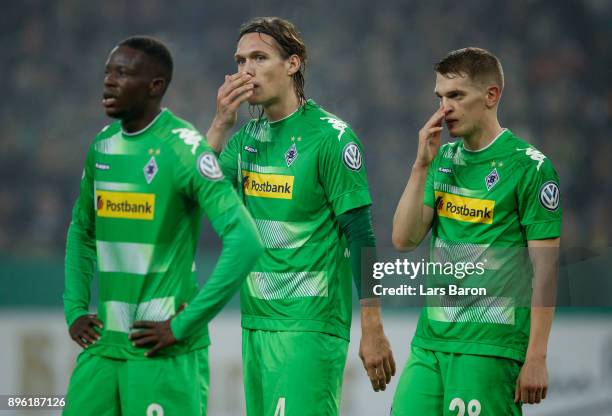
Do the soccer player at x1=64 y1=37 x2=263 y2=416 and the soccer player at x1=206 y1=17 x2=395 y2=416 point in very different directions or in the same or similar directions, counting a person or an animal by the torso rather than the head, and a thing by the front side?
same or similar directions

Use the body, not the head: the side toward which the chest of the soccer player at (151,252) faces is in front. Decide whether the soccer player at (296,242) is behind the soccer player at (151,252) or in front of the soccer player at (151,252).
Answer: behind

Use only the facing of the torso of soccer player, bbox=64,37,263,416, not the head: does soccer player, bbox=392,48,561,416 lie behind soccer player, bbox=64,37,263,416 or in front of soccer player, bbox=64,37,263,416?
behind

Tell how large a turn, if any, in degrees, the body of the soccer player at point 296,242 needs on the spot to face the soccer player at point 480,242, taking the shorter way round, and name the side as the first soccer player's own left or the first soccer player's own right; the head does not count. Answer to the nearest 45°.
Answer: approximately 135° to the first soccer player's own left

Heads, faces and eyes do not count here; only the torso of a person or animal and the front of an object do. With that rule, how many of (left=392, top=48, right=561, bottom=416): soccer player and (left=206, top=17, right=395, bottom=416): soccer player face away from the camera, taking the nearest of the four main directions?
0

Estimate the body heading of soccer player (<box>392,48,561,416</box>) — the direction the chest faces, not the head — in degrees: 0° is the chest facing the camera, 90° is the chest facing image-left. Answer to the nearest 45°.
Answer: approximately 45°

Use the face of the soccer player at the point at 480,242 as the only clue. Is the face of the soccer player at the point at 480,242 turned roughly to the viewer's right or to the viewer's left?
to the viewer's left

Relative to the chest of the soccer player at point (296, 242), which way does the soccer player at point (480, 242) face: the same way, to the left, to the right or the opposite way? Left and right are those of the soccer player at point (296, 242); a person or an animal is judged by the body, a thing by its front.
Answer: the same way

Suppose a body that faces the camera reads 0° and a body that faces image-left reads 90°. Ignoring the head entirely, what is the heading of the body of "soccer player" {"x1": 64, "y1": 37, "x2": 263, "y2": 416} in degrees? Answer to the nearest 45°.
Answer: approximately 45°

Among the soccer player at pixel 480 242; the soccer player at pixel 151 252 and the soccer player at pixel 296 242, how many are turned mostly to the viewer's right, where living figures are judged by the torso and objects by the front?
0

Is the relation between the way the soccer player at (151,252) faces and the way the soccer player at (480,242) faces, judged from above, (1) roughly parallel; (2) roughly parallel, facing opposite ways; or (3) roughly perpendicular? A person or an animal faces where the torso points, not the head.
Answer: roughly parallel

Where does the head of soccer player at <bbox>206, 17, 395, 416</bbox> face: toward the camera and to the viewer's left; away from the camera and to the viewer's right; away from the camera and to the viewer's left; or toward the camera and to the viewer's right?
toward the camera and to the viewer's left

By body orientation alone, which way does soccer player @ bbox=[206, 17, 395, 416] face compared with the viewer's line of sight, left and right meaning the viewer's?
facing the viewer and to the left of the viewer

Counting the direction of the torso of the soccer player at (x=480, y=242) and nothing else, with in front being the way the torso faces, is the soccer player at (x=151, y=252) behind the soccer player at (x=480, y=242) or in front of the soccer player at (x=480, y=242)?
in front

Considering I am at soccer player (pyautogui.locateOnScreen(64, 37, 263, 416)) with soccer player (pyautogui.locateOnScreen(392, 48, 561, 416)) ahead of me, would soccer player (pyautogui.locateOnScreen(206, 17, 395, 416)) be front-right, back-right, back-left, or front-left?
front-left
